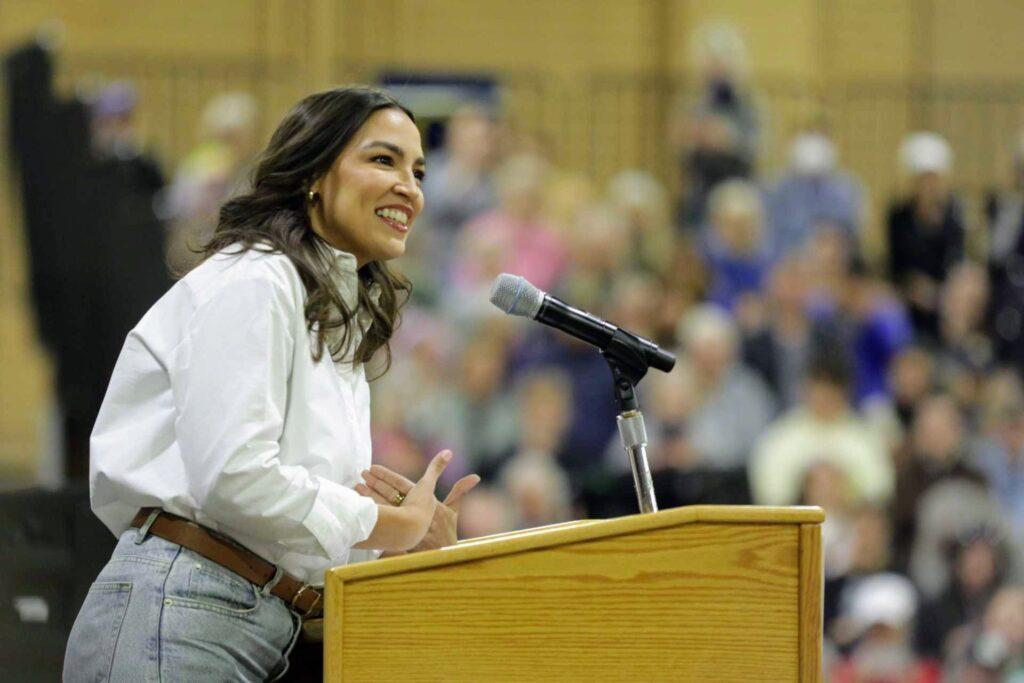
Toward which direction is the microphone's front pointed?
to the viewer's left

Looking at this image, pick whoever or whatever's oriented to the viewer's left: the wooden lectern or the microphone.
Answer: the microphone

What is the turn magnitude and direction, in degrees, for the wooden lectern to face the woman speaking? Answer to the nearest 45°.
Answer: approximately 180°

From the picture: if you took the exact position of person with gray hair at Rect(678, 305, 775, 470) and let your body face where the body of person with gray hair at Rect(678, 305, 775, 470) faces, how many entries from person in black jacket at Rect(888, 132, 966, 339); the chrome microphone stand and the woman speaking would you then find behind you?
1

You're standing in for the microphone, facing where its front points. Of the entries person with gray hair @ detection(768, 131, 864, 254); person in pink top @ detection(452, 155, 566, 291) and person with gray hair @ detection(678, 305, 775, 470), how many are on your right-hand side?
3

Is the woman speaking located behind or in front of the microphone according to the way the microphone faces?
in front

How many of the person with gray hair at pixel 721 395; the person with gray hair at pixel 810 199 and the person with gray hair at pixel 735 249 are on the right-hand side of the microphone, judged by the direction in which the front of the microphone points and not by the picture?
3

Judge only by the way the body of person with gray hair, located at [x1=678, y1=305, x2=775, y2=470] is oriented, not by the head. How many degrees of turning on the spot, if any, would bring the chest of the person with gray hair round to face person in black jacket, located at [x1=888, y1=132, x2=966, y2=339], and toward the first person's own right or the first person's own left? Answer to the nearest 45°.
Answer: approximately 180°

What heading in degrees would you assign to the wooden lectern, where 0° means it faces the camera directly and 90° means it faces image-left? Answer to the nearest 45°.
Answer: approximately 270°

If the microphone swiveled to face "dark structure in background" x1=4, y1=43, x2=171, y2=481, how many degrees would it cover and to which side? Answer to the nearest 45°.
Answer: approximately 45° to its right

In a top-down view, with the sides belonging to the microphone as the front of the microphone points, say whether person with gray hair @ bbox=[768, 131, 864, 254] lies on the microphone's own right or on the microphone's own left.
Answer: on the microphone's own right

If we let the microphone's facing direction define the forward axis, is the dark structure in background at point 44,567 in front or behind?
in front

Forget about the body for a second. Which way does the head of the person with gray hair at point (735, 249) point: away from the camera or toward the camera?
toward the camera

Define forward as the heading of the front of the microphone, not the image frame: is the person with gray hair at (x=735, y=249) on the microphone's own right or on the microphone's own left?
on the microphone's own right

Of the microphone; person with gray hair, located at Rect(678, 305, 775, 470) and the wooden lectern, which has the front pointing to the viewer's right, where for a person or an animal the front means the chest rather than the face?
the wooden lectern
